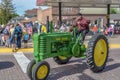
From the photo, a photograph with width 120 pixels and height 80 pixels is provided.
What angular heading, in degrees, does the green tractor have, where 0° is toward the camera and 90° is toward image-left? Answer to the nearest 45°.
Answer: approximately 45°

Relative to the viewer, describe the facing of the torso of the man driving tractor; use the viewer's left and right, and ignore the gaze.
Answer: facing the viewer and to the left of the viewer
